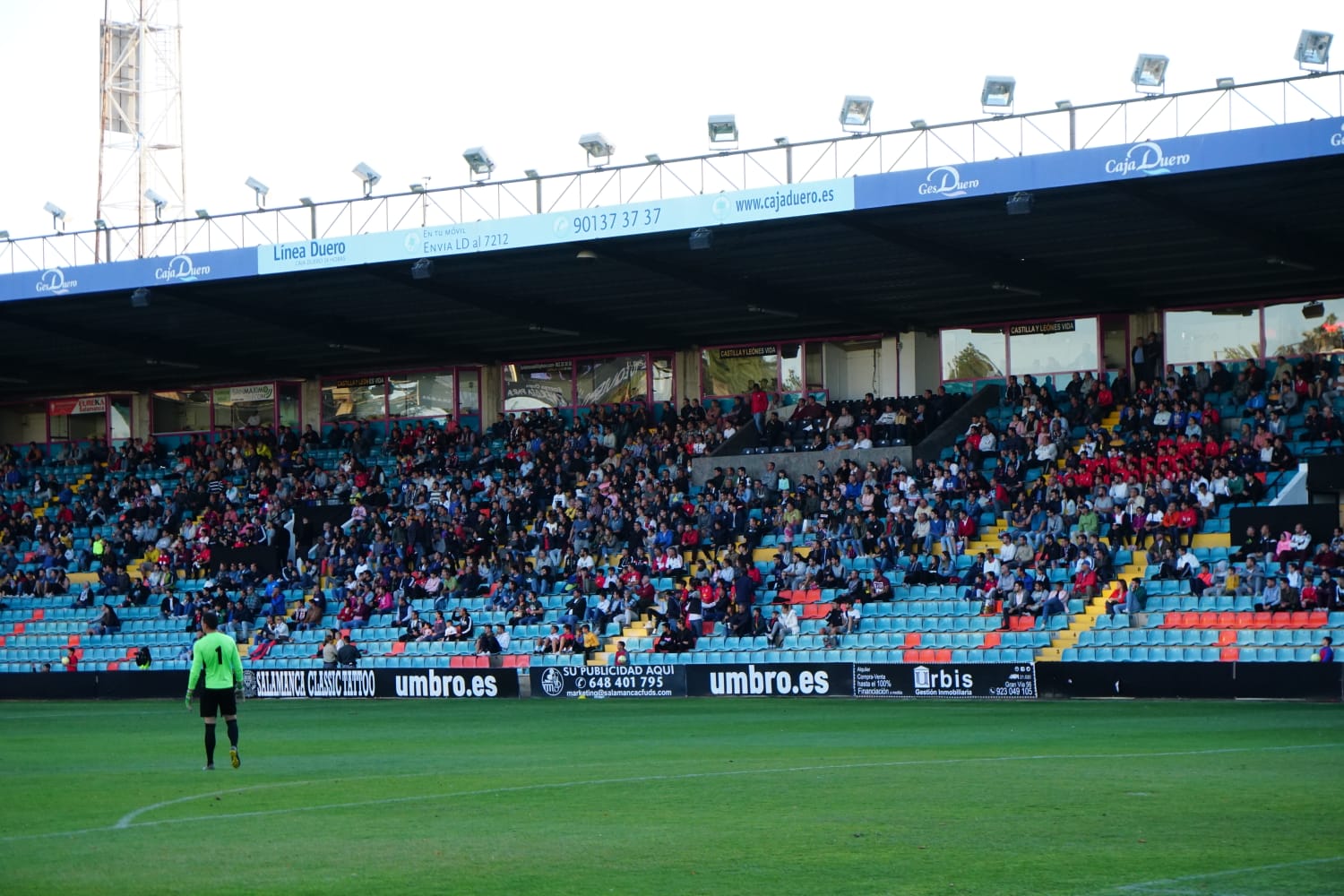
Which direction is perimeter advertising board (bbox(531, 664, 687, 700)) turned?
toward the camera

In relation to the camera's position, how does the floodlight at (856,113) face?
facing the viewer

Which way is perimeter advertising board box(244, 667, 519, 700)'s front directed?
toward the camera

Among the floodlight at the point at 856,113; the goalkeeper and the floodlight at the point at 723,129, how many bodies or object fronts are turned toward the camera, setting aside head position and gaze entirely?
2

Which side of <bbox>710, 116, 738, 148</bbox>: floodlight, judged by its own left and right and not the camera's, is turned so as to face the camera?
front

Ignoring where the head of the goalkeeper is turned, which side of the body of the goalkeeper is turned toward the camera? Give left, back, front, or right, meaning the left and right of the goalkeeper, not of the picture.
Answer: back
